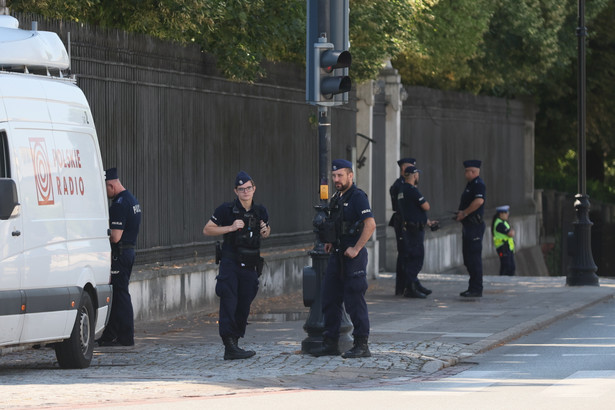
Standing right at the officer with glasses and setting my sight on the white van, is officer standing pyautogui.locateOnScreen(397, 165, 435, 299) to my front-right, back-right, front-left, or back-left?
back-right

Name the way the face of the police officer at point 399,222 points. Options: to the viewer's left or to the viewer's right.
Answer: to the viewer's right

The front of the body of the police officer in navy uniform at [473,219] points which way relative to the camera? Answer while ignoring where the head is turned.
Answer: to the viewer's left

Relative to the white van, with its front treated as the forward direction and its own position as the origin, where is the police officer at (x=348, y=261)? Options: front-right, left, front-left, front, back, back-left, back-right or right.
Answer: back-left

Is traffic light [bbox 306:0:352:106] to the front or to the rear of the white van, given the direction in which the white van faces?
to the rear

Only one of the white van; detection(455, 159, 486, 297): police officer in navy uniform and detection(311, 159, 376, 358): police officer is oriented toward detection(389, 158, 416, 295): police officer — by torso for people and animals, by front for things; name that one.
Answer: the police officer in navy uniform

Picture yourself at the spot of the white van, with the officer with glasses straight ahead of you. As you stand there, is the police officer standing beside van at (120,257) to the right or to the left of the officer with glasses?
left

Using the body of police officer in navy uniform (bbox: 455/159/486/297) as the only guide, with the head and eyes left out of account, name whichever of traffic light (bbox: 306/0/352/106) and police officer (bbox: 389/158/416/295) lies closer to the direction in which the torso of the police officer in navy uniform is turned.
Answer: the police officer

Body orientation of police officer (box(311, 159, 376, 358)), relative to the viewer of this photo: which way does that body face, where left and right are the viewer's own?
facing the viewer and to the left of the viewer

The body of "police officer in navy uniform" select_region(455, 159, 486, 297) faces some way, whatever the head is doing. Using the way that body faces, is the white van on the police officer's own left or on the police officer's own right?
on the police officer's own left

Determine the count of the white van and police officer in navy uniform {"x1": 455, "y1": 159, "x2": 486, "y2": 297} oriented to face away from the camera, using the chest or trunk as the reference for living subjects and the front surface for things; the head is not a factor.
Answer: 0

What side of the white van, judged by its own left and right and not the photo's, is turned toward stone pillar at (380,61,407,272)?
back
